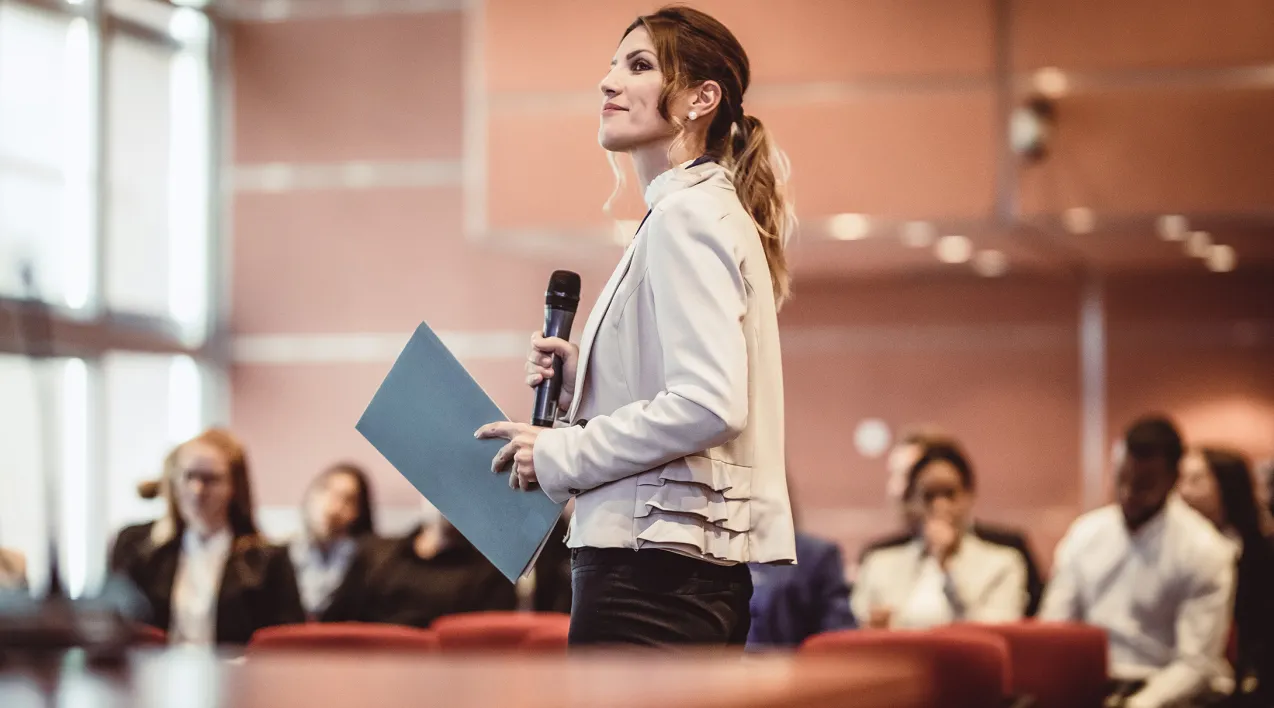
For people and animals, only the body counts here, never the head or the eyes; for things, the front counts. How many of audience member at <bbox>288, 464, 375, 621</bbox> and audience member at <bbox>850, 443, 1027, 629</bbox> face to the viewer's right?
0

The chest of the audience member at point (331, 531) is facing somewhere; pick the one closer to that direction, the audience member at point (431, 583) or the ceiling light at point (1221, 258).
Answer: the audience member

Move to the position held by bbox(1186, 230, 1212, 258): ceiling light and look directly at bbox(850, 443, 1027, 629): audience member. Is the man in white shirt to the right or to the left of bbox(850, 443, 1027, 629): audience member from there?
left

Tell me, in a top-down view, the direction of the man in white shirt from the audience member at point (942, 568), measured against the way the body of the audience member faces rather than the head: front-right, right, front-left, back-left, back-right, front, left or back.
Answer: front-left

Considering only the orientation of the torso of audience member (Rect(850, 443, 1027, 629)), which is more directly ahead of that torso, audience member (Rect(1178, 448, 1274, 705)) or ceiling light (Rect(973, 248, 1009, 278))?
the audience member

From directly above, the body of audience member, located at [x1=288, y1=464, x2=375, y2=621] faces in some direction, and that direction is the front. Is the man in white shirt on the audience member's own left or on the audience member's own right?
on the audience member's own left

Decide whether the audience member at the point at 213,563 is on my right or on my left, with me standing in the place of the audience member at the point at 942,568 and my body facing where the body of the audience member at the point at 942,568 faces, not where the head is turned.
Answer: on my right

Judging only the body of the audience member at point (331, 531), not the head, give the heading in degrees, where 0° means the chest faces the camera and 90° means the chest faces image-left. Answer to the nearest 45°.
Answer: approximately 45°

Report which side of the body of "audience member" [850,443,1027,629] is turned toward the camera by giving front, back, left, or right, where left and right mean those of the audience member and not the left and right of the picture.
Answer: front

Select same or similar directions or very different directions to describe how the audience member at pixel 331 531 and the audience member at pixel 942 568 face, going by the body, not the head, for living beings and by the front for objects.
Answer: same or similar directions

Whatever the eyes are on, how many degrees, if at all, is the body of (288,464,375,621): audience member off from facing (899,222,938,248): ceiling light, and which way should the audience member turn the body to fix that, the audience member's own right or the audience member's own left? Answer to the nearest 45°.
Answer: approximately 135° to the audience member's own left

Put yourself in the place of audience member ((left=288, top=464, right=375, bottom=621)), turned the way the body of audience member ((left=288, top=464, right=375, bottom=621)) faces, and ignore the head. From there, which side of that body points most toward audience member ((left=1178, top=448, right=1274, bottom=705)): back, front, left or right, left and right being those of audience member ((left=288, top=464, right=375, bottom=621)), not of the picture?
left
